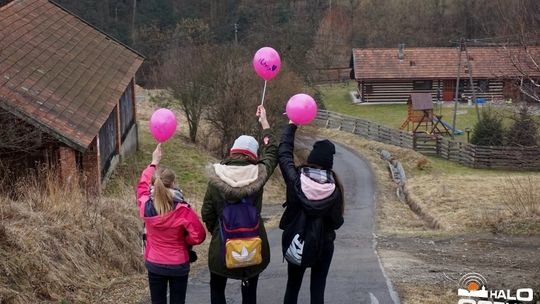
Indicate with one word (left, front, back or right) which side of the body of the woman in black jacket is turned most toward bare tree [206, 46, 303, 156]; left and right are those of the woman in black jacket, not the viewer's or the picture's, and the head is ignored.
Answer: front

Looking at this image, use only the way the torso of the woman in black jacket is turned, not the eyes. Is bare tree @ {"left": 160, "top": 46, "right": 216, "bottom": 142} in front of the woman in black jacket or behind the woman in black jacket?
in front

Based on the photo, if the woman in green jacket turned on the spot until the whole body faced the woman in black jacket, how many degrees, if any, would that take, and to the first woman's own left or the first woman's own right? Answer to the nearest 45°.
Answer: approximately 90° to the first woman's own right

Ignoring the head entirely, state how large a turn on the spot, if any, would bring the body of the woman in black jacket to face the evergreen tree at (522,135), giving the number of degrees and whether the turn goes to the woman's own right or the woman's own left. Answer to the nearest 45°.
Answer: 0° — they already face it

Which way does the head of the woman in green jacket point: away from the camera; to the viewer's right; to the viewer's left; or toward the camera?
away from the camera

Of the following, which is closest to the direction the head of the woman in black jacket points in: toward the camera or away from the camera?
away from the camera

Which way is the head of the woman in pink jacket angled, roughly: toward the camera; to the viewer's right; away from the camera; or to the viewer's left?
away from the camera

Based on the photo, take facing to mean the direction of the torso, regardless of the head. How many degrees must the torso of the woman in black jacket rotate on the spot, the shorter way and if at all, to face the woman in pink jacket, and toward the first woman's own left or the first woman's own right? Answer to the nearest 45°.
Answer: approximately 90° to the first woman's own left

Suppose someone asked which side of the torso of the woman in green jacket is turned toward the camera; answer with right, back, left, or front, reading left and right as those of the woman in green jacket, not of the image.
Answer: back

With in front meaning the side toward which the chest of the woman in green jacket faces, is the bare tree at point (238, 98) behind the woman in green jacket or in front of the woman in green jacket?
in front

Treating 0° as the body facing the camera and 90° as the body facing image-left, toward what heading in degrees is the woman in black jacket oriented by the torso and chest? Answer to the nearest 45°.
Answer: approximately 180°
